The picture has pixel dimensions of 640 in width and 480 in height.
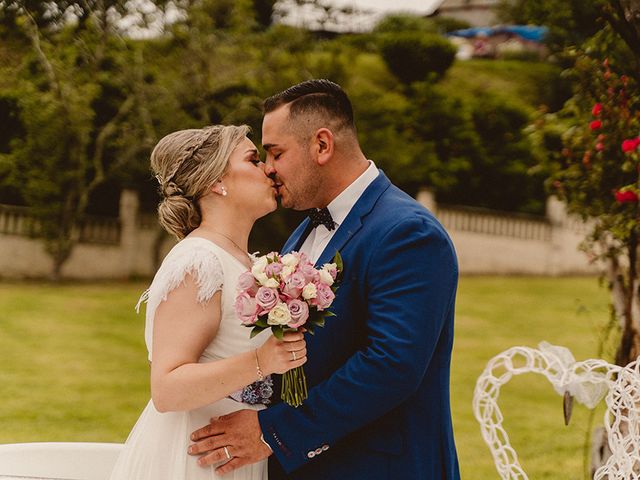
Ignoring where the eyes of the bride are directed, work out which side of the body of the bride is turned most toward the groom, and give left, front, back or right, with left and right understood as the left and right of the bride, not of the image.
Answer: front

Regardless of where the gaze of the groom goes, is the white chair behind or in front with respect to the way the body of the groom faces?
in front

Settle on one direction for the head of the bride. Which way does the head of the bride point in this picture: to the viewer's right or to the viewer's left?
to the viewer's right

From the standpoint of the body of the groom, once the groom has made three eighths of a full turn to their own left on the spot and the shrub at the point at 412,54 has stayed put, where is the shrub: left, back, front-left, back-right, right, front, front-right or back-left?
back-left

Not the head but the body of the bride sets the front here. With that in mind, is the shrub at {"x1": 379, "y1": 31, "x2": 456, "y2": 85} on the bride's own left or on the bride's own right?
on the bride's own left

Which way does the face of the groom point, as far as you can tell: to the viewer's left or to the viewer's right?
to the viewer's left

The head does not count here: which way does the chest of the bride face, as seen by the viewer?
to the viewer's right

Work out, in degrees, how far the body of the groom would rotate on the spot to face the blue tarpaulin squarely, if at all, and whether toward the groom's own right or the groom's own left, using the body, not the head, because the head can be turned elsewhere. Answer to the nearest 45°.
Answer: approximately 90° to the groom's own right

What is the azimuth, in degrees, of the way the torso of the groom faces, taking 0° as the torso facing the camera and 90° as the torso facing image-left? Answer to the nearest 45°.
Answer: approximately 90°

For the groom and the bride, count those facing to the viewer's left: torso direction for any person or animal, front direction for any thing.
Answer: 1

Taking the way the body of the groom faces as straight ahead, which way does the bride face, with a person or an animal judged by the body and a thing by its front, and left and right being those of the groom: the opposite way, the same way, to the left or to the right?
the opposite way

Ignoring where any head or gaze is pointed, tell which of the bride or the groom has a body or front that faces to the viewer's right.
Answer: the bride
